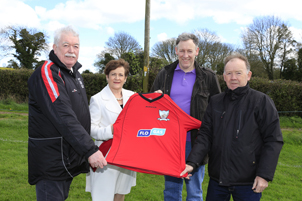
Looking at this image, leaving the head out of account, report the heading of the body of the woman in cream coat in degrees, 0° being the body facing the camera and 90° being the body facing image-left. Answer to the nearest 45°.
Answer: approximately 315°

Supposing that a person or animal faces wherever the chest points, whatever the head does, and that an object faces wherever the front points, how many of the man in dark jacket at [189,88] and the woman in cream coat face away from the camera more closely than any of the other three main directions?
0

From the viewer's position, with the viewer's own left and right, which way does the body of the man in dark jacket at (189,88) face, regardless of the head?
facing the viewer

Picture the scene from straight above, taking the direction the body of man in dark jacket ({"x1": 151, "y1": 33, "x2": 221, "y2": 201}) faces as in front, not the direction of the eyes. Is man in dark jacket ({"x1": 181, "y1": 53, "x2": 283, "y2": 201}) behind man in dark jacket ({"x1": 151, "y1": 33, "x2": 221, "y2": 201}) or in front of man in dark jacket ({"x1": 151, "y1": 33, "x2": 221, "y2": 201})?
in front

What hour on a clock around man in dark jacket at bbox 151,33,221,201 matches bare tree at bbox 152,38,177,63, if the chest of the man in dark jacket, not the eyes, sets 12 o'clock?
The bare tree is roughly at 6 o'clock from the man in dark jacket.

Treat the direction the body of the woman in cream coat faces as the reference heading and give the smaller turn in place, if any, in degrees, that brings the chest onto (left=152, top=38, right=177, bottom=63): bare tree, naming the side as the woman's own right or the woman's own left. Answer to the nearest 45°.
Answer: approximately 135° to the woman's own left

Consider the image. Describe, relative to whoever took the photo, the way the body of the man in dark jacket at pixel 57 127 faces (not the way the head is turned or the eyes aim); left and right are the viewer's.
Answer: facing the viewer and to the right of the viewer

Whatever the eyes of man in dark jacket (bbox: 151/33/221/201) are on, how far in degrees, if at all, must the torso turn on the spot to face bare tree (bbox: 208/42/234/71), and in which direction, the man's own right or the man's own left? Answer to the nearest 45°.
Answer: approximately 180°

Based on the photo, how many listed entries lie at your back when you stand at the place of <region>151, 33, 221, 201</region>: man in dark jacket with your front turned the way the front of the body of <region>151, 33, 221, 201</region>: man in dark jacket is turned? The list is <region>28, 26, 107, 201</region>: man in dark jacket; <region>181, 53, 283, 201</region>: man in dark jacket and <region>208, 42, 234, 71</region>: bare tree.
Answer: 1

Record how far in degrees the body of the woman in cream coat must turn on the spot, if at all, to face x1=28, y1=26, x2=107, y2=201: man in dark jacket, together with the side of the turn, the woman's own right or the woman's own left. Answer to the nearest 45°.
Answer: approximately 90° to the woman's own right

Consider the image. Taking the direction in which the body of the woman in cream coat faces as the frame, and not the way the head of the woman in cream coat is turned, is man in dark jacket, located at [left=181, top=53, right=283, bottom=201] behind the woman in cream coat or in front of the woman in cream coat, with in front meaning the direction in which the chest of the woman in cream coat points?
in front

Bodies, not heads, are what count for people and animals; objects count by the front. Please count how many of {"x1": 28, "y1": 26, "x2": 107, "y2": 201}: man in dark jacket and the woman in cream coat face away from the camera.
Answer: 0
